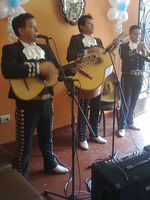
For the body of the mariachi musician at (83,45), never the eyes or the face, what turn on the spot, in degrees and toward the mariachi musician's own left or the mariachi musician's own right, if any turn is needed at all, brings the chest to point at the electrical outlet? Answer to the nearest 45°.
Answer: approximately 135° to the mariachi musician's own right

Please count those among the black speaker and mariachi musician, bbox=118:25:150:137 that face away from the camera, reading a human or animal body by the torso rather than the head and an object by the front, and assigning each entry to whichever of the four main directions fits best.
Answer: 0

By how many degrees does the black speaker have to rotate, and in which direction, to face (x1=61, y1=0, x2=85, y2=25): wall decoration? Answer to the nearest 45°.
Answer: approximately 135° to its right

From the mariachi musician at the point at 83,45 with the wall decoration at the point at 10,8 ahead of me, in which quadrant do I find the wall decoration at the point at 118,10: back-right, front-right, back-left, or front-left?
back-right

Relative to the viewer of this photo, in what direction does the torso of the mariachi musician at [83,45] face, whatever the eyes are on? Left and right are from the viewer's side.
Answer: facing the viewer and to the right of the viewer

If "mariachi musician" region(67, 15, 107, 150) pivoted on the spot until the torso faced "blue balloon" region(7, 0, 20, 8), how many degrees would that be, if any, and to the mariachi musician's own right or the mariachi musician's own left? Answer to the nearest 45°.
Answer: approximately 135° to the mariachi musician's own right

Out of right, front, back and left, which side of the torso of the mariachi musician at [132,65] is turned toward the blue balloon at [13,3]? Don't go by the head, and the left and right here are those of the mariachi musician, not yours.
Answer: right

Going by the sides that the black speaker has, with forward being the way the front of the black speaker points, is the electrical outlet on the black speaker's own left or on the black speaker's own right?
on the black speaker's own right

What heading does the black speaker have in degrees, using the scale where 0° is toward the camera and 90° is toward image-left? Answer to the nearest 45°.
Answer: approximately 45°
